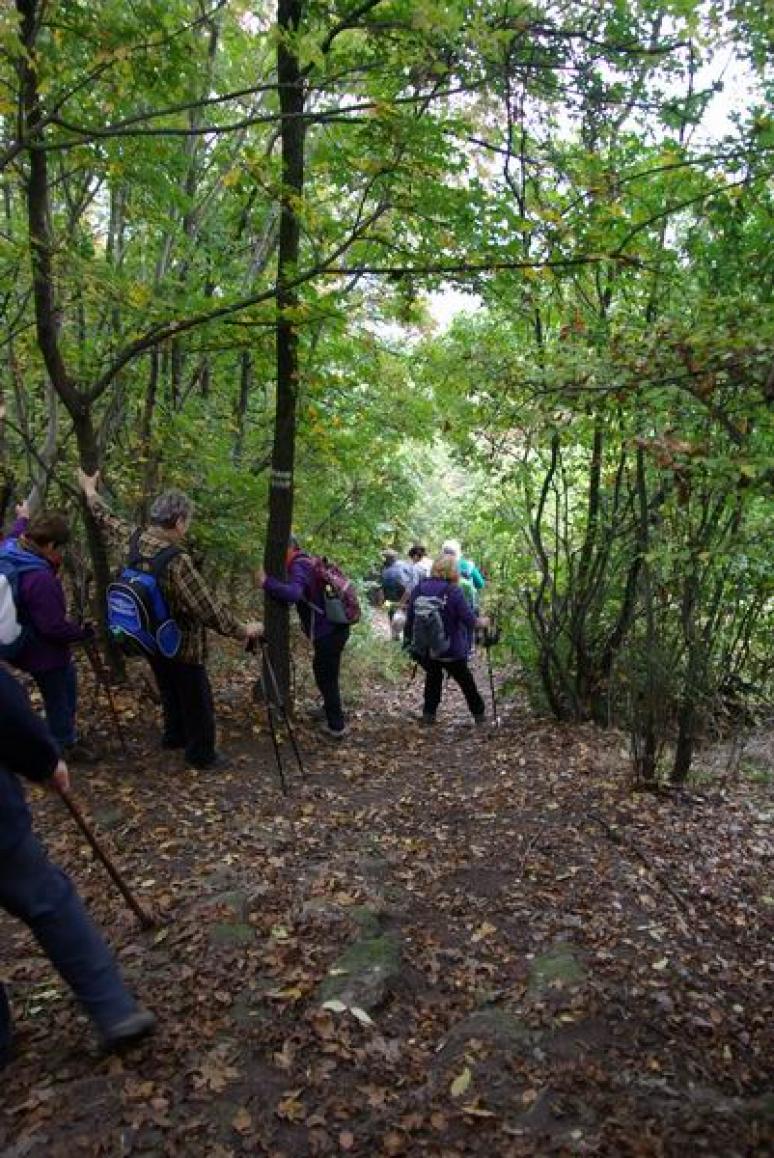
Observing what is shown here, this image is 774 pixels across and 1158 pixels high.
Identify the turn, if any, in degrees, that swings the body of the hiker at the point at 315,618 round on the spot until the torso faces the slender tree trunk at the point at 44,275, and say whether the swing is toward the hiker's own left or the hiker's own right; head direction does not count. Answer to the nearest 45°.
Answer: approximately 45° to the hiker's own left

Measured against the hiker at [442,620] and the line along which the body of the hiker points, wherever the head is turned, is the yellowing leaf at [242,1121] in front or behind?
behind

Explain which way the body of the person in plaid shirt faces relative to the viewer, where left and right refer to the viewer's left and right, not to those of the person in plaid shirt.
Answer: facing away from the viewer and to the right of the viewer

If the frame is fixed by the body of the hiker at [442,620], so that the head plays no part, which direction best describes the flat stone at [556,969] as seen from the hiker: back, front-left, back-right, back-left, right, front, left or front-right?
back-right

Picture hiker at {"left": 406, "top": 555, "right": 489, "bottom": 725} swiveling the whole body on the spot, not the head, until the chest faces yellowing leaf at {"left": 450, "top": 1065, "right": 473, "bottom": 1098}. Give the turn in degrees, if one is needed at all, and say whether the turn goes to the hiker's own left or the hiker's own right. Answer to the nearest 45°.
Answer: approximately 135° to the hiker's own right

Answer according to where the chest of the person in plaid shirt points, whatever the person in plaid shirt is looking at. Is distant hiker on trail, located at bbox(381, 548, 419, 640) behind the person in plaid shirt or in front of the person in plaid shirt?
in front
